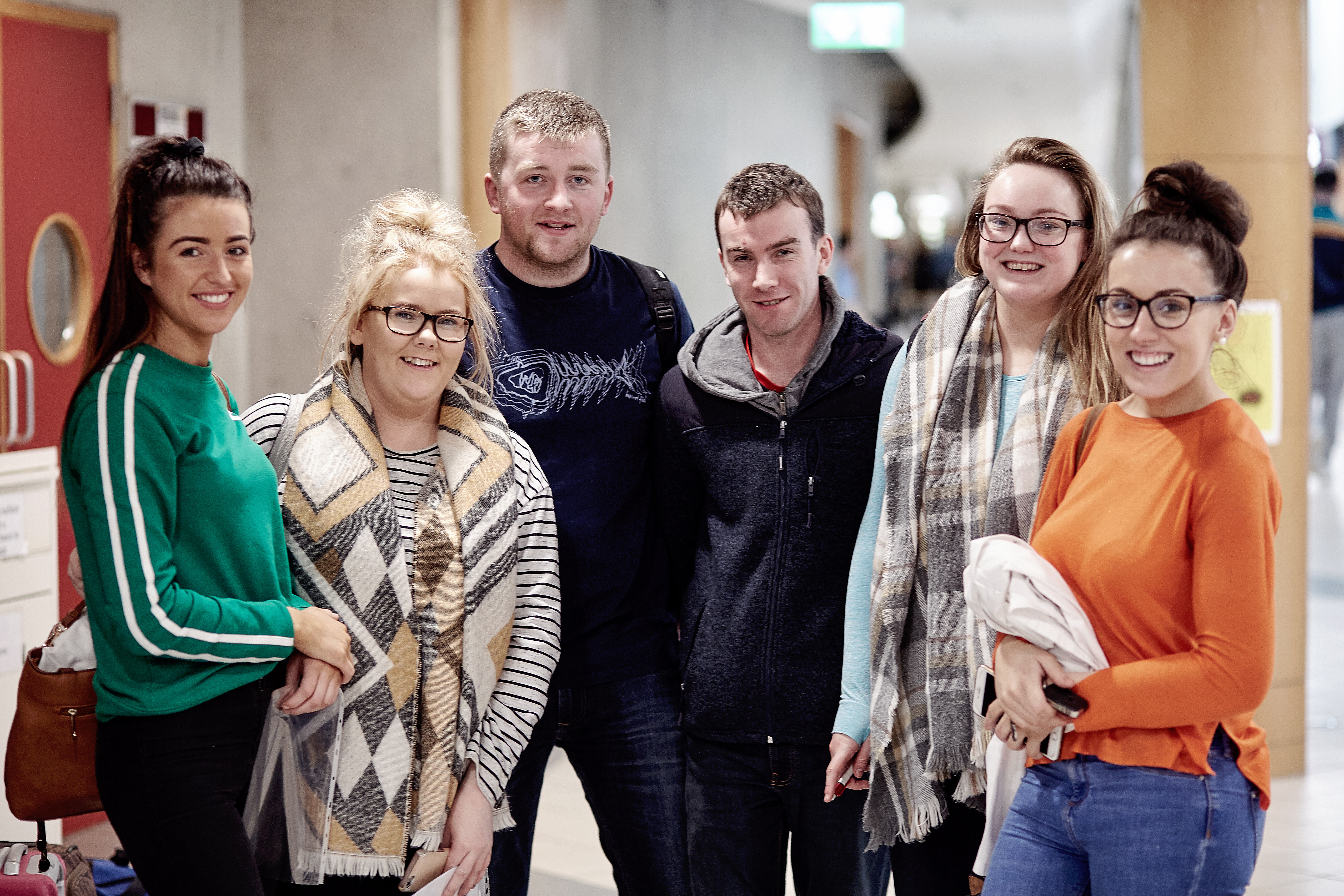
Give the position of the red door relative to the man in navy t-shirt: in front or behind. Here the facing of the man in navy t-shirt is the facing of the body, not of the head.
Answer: behind

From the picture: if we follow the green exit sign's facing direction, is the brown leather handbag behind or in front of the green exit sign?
in front

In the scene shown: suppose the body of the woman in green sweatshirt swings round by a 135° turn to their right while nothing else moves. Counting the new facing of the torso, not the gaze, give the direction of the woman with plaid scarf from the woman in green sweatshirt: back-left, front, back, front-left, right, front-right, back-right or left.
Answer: back

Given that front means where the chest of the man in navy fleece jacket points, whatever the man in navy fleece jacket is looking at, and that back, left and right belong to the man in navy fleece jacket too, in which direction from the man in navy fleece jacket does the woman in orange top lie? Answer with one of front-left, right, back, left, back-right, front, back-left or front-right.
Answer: front-left

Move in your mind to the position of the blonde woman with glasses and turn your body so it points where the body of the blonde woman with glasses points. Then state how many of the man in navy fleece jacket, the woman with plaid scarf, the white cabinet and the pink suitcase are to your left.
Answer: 2

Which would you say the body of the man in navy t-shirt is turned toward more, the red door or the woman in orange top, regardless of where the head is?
the woman in orange top

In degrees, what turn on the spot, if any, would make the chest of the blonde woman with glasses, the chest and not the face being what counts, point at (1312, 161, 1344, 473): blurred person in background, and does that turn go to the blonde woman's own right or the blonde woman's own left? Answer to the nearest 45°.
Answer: approximately 135° to the blonde woman's own left

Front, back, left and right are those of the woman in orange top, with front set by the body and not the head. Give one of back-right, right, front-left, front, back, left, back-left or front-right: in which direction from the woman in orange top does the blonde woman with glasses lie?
front-right

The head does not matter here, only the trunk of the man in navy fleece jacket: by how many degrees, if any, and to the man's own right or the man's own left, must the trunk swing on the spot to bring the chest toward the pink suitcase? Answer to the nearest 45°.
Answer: approximately 90° to the man's own right

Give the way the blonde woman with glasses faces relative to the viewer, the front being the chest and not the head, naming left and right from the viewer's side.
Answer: facing the viewer

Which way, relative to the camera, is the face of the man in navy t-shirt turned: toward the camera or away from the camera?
toward the camera

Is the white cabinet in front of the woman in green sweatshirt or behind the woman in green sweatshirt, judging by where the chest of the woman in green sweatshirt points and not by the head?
behind

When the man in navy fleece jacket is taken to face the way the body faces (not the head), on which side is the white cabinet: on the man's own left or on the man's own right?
on the man's own right

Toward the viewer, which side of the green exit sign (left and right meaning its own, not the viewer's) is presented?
front
